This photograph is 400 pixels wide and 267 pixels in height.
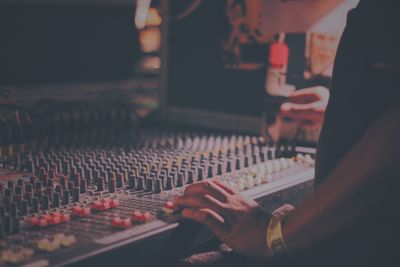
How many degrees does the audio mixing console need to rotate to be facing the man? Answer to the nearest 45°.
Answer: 0° — it already faces them

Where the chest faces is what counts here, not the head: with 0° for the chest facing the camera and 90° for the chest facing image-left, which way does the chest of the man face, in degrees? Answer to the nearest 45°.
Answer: approximately 90°

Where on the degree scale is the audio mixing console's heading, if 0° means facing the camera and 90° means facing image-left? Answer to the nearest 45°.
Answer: approximately 315°

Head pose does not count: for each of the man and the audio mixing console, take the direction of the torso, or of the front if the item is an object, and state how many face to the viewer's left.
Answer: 1

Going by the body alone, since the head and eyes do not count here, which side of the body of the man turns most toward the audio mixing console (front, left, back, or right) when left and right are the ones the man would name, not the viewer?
front

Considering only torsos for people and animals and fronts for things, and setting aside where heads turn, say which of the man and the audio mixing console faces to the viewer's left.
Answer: the man
